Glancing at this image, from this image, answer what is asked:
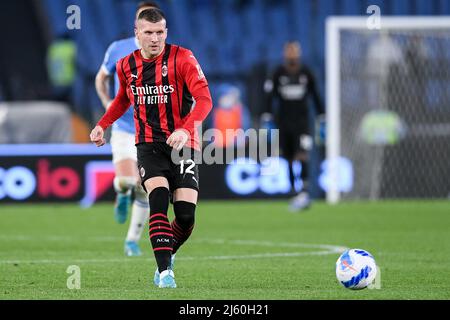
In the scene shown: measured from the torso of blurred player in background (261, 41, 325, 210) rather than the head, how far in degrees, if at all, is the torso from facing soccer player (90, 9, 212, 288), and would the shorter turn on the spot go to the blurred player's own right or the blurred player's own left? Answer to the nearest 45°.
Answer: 0° — they already face them

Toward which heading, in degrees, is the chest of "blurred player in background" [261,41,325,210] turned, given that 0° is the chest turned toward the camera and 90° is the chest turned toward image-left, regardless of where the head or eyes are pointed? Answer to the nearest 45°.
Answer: approximately 0°

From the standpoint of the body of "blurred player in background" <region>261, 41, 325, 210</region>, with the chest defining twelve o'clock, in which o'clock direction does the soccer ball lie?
The soccer ball is roughly at 12 o'clock from the blurred player in background.

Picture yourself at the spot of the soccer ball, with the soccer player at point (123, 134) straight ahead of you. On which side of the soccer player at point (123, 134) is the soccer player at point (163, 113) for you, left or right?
left
